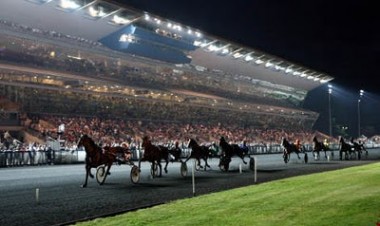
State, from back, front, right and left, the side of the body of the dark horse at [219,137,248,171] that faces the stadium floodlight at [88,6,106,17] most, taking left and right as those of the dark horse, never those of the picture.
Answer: right

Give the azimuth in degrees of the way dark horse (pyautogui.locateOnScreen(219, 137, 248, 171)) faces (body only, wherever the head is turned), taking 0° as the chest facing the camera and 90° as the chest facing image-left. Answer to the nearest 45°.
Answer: approximately 45°

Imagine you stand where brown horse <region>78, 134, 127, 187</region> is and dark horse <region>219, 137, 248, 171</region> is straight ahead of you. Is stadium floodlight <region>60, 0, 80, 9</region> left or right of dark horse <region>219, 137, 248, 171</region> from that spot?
left

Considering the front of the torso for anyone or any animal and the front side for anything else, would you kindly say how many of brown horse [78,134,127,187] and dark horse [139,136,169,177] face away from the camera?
0

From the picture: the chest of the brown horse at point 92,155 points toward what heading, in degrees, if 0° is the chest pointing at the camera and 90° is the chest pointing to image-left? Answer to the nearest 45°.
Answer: approximately 45°

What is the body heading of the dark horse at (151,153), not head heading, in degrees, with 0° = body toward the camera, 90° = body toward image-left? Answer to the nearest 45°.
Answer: approximately 45°

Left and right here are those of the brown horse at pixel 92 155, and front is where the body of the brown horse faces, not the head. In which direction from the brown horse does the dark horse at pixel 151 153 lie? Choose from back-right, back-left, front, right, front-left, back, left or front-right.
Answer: back

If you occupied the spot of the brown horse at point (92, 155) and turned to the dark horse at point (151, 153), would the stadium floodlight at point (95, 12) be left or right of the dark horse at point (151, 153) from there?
left

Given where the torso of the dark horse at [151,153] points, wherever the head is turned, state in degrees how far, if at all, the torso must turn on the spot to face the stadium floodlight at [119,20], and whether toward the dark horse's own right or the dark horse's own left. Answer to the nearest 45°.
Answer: approximately 135° to the dark horse's own right

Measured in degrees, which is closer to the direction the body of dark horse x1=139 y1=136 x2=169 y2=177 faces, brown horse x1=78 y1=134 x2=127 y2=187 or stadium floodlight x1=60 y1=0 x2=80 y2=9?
the brown horse

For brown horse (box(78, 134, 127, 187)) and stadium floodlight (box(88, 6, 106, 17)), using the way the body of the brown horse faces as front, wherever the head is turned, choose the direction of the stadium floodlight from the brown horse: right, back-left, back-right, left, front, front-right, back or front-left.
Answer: back-right

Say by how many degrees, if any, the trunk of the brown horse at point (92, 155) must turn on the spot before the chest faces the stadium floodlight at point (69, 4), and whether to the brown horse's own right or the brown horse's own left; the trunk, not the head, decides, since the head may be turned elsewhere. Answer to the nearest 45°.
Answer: approximately 135° to the brown horse's own right
